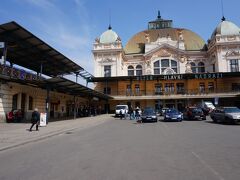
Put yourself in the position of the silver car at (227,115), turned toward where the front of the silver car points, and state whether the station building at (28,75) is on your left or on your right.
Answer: on your right
